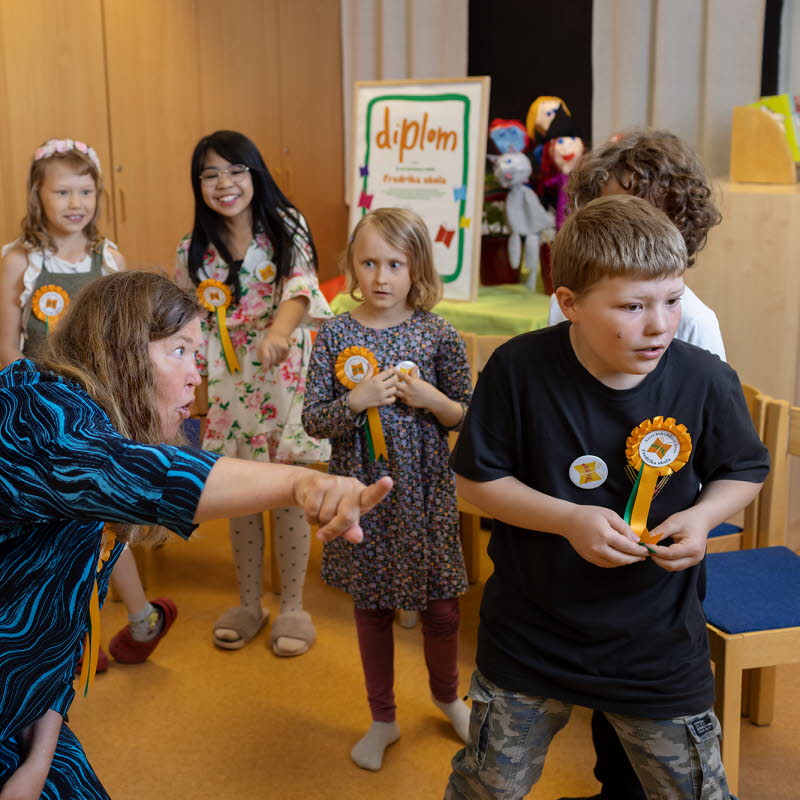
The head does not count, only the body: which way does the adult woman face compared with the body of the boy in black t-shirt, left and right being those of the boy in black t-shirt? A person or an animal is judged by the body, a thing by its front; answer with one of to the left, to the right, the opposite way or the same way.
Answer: to the left

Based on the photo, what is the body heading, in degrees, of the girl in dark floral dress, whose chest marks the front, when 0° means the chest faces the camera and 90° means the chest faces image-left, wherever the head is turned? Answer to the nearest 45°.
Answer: approximately 0°

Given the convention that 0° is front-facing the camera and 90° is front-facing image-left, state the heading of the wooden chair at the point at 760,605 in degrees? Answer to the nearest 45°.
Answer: approximately 90°

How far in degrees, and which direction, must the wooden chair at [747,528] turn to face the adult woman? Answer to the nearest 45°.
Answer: approximately 45° to its left

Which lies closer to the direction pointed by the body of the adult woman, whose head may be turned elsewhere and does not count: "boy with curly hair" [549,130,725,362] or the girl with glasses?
the boy with curly hair

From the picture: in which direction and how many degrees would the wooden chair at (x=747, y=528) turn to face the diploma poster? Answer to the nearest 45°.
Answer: approximately 45° to its right

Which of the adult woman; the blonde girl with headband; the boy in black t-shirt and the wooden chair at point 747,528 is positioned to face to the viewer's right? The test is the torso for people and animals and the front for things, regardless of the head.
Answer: the adult woman

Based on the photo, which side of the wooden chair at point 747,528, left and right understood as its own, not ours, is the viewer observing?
left

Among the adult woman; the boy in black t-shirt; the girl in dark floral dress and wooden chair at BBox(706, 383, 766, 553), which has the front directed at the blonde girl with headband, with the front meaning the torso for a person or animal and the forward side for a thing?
the wooden chair
